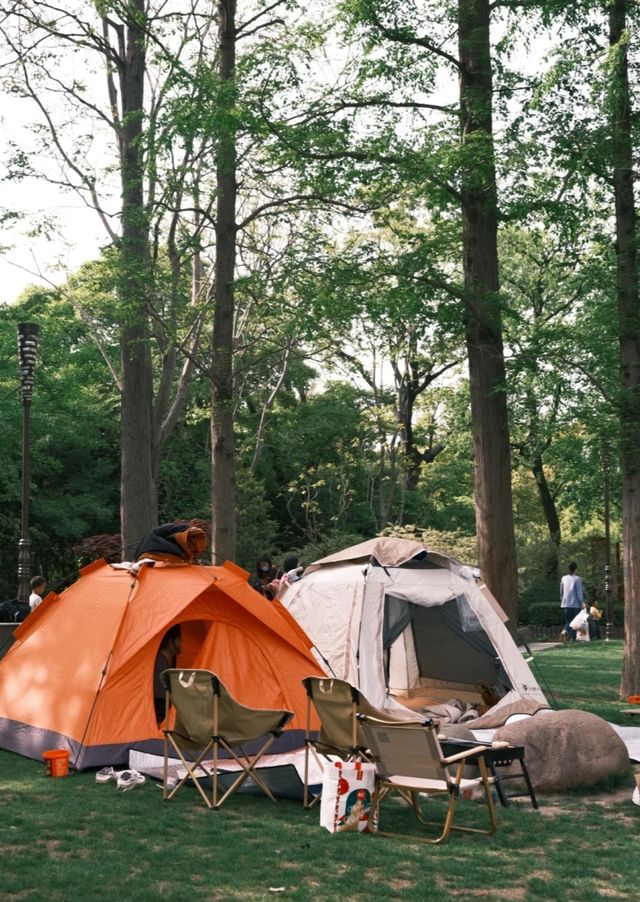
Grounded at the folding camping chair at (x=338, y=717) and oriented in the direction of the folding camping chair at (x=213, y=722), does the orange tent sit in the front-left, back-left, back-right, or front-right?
front-right

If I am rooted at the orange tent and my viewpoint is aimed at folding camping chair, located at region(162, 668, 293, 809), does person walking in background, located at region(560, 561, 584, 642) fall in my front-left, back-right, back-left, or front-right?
back-left

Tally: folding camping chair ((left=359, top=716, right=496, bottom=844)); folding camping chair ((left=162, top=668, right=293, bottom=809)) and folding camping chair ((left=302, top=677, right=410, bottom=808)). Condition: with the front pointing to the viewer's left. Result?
0

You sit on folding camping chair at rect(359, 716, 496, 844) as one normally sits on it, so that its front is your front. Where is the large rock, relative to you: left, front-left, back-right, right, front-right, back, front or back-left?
front

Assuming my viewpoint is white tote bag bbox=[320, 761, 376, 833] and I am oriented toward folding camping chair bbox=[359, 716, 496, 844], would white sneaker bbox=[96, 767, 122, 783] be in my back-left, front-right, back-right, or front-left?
back-left

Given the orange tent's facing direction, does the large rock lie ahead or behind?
ahead

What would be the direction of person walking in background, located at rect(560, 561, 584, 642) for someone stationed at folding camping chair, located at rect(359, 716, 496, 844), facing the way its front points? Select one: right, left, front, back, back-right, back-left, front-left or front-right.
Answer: front-left

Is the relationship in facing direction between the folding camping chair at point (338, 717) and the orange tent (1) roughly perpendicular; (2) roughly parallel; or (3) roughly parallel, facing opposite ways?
roughly perpendicular
